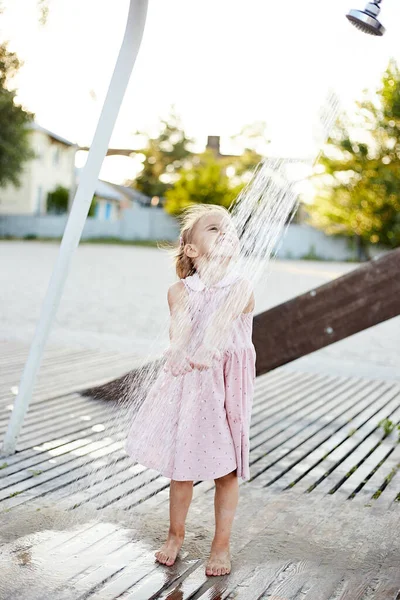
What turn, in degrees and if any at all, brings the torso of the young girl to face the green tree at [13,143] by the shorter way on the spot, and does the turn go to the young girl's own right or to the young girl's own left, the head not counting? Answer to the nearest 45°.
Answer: approximately 180°

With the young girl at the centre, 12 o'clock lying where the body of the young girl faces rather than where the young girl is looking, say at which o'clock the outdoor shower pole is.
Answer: The outdoor shower pole is roughly at 5 o'clock from the young girl.

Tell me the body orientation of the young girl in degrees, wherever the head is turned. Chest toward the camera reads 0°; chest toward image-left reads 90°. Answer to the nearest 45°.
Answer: approximately 0°

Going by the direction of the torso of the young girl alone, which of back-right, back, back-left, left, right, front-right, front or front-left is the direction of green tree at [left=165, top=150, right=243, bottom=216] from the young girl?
back

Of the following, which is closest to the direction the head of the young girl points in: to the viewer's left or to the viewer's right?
to the viewer's right

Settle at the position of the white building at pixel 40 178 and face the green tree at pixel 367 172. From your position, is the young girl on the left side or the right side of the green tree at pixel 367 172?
right

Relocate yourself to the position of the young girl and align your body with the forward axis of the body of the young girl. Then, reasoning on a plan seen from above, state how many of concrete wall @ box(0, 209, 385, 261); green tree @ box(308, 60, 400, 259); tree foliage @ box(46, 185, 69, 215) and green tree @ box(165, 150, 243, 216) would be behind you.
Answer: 4

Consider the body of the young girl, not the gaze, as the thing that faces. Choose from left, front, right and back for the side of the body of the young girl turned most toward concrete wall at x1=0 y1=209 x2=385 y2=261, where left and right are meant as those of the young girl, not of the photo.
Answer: back

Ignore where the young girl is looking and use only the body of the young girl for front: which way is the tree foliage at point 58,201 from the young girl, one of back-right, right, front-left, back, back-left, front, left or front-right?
back

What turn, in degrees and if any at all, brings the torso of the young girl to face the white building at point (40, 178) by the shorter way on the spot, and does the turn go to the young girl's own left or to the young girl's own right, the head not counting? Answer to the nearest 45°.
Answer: approximately 180°
